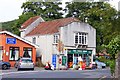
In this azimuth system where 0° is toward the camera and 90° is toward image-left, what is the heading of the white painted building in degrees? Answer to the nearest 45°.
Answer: approximately 315°

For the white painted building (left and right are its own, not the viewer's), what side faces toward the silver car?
right
